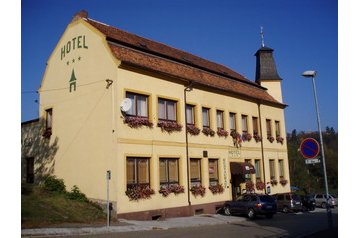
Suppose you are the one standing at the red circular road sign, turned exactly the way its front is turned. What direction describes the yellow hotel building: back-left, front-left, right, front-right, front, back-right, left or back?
back-right

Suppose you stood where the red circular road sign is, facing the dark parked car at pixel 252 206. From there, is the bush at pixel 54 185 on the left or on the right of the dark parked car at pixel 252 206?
left

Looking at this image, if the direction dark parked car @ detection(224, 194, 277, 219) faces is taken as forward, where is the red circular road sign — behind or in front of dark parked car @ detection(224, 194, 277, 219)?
behind

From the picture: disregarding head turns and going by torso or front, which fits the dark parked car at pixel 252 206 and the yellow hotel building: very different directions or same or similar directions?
very different directions

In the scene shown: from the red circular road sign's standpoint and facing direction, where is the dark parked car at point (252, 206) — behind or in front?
behind

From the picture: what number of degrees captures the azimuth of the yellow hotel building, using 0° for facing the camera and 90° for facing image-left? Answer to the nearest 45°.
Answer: approximately 315°

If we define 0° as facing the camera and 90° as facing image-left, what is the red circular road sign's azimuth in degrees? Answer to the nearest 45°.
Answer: approximately 0°

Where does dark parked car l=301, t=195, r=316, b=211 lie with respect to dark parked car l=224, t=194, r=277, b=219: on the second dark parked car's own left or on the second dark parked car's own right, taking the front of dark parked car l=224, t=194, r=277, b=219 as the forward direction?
on the second dark parked car's own right
